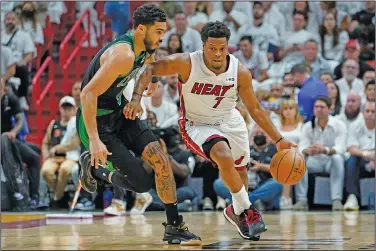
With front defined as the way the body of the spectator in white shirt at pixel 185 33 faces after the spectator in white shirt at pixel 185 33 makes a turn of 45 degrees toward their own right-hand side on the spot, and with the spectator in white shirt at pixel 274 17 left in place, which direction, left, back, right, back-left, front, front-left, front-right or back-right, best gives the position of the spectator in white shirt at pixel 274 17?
back-left

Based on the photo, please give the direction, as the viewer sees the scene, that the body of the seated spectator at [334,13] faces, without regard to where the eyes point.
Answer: toward the camera

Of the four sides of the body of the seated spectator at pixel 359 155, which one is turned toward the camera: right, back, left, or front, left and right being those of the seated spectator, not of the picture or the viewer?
front

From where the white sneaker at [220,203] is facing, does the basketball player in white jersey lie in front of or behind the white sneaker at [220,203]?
in front

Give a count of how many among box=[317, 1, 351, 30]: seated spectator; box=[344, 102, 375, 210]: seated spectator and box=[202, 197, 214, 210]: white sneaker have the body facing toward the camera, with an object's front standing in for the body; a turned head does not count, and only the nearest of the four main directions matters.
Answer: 3

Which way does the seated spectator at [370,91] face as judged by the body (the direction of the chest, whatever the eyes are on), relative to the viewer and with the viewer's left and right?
facing the viewer

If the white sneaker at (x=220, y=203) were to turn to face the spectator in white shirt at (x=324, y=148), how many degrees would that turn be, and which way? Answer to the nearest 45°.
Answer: approximately 90° to its left
